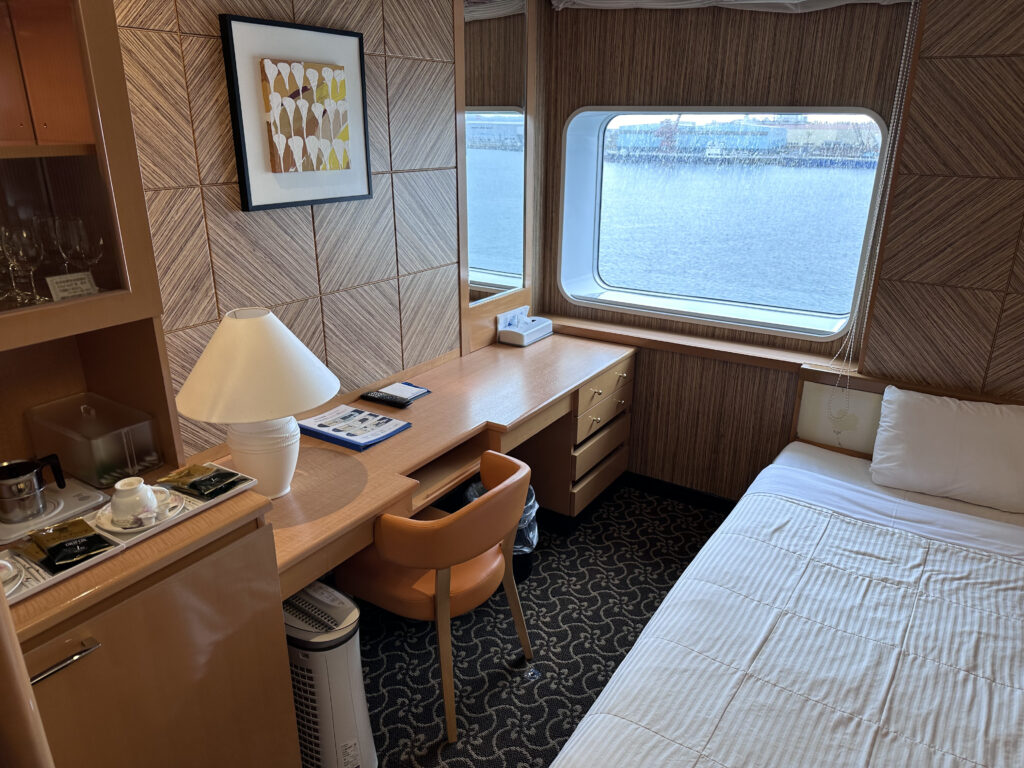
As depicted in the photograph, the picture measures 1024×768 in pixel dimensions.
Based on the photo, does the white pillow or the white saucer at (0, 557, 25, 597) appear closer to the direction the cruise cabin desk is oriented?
the white pillow

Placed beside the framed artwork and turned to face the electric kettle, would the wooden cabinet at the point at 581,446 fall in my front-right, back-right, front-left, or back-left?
back-left

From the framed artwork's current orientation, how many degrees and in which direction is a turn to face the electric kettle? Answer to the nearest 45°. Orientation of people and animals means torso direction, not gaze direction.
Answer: approximately 90° to its right

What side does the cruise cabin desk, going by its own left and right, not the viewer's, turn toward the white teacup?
right

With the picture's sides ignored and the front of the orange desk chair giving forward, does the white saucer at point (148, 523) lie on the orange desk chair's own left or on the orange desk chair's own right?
on the orange desk chair's own left

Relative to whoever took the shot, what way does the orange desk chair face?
facing away from the viewer and to the left of the viewer

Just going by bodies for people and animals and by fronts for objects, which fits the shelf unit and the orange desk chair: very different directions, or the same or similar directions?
very different directions

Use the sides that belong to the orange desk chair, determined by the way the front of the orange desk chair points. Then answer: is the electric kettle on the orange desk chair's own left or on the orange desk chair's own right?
on the orange desk chair's own left
